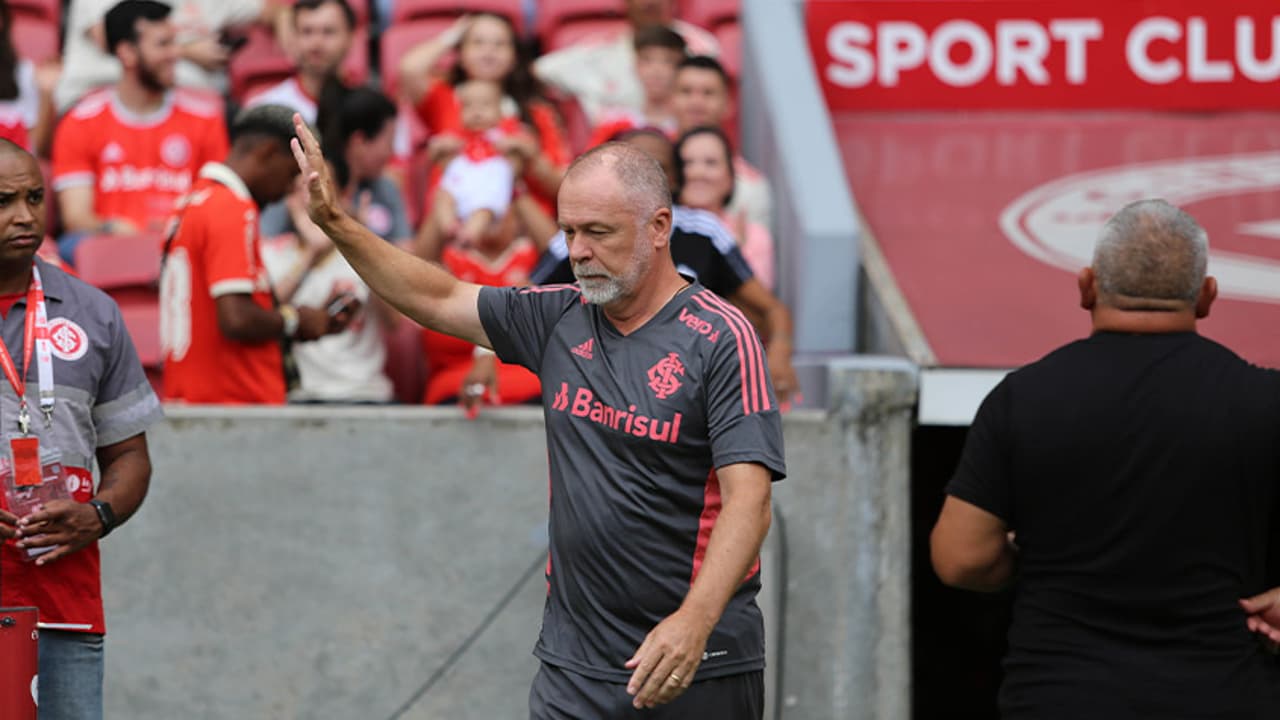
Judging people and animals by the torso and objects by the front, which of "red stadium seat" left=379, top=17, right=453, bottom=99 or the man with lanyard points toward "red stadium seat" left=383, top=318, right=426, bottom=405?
"red stadium seat" left=379, top=17, right=453, bottom=99

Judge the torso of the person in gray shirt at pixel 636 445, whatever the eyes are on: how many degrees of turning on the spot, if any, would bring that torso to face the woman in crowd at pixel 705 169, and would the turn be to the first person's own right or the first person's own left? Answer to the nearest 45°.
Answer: approximately 135° to the first person's own right

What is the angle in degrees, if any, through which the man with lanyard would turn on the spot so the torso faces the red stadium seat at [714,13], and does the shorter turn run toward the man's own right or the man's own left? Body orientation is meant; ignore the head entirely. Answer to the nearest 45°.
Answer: approximately 135° to the man's own left

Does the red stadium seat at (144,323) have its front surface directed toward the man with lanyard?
yes

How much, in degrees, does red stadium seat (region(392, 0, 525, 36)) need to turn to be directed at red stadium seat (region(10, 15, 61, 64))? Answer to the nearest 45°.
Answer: approximately 90° to its right

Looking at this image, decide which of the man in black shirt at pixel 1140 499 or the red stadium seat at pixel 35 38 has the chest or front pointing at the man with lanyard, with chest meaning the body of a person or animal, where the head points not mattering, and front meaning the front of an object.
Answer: the red stadium seat

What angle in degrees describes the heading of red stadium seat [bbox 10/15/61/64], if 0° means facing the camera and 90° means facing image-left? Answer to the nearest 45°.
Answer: approximately 0°

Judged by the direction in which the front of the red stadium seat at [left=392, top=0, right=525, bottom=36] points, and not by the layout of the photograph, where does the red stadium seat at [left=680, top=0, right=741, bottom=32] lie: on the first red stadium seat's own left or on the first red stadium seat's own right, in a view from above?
on the first red stadium seat's own left

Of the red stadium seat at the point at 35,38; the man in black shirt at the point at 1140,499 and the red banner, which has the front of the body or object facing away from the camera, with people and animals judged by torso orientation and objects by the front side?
the man in black shirt

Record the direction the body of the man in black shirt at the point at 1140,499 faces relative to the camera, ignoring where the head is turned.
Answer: away from the camera

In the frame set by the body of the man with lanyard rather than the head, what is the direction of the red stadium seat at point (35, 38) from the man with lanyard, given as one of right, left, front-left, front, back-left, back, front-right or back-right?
back
